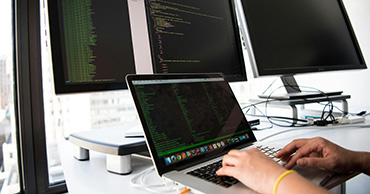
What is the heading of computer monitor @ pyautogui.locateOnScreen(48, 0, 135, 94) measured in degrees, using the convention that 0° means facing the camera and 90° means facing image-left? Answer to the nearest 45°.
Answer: approximately 0°

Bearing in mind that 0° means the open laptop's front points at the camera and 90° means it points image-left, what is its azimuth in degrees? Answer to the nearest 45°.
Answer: approximately 315°

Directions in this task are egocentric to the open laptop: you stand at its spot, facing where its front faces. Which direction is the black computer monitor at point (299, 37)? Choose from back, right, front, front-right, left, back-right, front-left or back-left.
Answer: left

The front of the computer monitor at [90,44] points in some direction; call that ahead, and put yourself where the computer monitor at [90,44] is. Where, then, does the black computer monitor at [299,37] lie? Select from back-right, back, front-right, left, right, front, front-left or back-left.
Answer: left

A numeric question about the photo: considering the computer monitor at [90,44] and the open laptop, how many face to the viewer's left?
0
